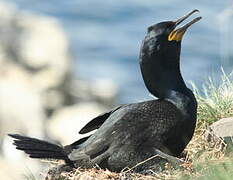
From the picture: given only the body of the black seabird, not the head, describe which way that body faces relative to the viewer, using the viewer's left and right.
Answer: facing to the right of the viewer

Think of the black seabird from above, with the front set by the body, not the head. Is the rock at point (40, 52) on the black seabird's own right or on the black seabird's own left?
on the black seabird's own left
